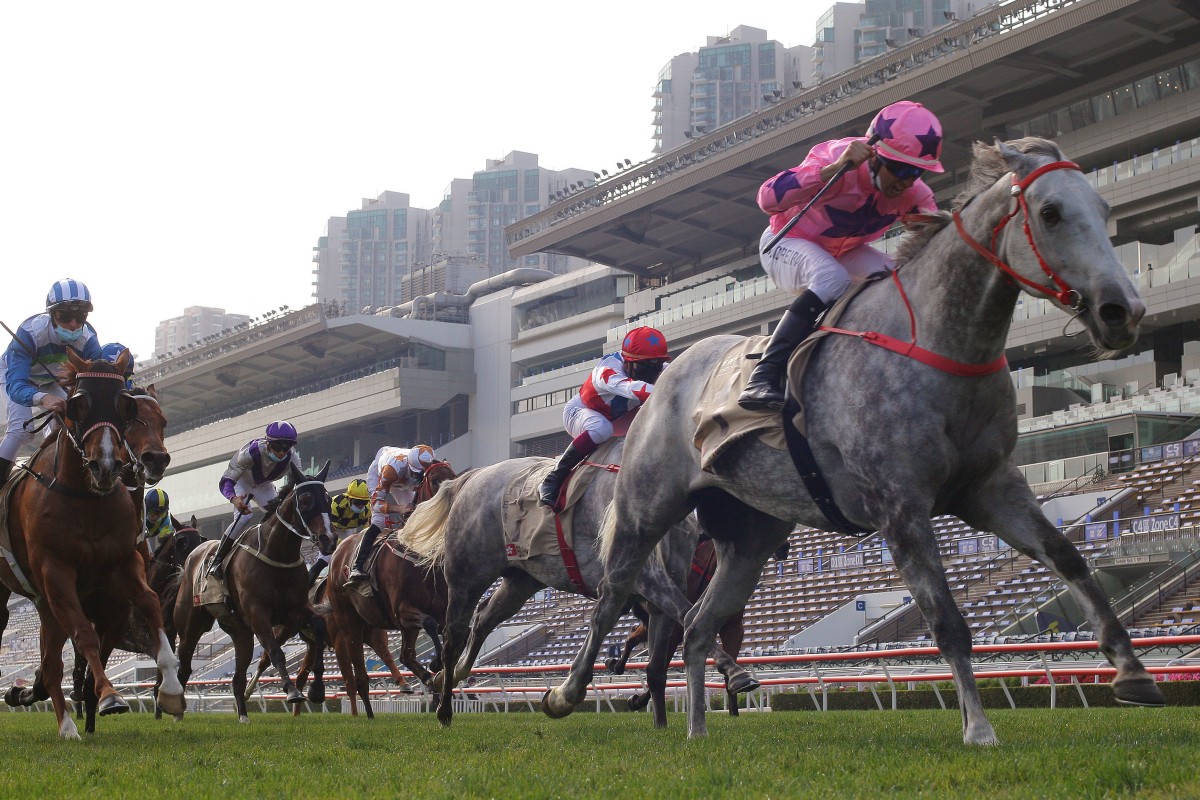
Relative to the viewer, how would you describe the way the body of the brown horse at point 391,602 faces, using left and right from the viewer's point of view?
facing the viewer and to the right of the viewer

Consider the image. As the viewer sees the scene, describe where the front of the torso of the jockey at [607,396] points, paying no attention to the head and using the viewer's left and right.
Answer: facing to the right of the viewer

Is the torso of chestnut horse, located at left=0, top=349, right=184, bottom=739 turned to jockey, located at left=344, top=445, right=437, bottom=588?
no

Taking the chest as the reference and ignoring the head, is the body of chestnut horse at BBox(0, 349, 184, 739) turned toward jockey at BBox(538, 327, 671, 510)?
no

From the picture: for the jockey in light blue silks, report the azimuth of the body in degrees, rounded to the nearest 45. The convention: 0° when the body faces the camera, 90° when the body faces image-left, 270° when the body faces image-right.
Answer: approximately 315°

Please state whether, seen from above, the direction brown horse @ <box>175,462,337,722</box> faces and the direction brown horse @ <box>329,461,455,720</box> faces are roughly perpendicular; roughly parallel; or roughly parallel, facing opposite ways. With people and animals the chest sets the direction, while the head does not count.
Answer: roughly parallel

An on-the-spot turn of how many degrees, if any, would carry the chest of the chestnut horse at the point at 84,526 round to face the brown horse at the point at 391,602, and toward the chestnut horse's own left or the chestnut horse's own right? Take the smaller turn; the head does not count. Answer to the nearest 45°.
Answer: approximately 135° to the chestnut horse's own left

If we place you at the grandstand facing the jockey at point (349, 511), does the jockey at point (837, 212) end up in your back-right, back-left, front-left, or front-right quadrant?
front-left

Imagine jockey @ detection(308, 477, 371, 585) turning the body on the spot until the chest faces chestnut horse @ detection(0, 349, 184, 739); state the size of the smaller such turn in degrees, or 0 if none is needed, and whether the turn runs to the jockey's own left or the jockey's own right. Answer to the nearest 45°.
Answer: approximately 45° to the jockey's own right

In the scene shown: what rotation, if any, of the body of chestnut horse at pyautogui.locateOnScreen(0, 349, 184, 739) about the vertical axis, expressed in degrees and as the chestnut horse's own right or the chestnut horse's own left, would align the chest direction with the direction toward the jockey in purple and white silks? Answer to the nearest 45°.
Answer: approximately 180°

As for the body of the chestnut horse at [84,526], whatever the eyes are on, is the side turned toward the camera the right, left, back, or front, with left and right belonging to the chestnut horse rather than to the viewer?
front

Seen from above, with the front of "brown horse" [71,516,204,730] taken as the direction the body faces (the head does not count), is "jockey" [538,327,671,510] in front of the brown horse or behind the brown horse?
in front

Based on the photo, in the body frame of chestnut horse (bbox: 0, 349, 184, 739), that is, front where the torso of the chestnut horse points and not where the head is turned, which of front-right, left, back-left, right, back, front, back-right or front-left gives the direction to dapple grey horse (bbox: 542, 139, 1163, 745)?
front-left

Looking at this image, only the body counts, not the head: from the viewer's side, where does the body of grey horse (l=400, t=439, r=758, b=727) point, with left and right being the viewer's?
facing to the right of the viewer

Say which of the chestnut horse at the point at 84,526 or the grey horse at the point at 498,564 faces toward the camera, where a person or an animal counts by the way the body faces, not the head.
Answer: the chestnut horse

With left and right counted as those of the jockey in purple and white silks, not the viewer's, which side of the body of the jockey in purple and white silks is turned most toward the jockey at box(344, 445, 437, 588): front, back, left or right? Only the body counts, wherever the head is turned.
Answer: left

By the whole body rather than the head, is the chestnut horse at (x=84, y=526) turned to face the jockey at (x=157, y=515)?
no

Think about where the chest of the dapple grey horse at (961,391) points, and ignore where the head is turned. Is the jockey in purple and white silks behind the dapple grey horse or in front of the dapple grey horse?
behind

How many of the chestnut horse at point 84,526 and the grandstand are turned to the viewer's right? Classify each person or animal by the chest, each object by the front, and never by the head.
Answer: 0

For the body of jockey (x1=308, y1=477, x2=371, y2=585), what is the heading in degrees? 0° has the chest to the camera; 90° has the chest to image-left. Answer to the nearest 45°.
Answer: approximately 315°

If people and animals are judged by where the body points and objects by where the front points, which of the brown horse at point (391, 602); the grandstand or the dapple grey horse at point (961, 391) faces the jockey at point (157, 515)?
the grandstand
